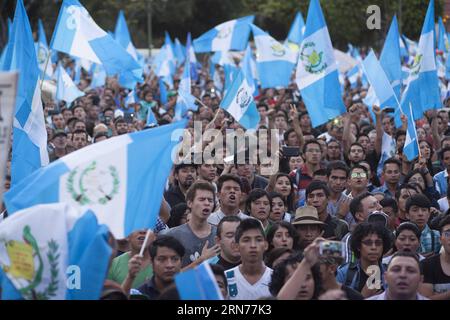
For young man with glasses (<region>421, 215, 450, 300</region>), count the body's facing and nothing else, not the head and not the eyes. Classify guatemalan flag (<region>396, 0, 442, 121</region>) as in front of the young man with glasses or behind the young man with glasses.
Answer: behind

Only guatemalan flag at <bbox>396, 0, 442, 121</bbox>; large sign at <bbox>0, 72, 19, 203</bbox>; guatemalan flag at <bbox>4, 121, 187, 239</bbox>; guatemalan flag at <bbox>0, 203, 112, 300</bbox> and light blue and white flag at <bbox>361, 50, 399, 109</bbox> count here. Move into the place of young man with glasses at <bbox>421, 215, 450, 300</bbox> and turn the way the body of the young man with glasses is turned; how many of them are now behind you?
2

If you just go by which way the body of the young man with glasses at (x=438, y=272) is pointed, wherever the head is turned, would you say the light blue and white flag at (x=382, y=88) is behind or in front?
behind

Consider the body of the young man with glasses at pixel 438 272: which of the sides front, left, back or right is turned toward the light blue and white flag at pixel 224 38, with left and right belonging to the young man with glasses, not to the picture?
back

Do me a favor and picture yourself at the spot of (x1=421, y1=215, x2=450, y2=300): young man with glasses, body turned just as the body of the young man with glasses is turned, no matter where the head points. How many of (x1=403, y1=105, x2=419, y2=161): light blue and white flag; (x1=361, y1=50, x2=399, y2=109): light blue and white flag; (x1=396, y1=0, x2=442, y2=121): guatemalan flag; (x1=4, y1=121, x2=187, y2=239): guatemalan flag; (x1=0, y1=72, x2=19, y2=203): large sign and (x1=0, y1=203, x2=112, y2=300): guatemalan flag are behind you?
3

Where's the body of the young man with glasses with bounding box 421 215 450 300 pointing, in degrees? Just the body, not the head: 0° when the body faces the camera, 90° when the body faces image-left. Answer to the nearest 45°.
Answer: approximately 0°

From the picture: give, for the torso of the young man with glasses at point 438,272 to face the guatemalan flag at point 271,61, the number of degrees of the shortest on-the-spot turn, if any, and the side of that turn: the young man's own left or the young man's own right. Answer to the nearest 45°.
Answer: approximately 180°

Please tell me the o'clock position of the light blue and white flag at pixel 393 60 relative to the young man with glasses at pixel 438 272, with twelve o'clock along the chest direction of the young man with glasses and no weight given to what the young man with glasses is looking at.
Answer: The light blue and white flag is roughly at 6 o'clock from the young man with glasses.

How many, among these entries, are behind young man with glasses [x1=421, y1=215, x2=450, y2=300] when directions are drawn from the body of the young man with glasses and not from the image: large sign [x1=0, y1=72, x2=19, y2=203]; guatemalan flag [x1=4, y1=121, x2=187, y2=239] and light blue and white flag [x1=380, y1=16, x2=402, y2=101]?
1

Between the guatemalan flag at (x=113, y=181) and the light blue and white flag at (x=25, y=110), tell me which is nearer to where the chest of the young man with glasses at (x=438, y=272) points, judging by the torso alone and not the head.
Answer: the guatemalan flag

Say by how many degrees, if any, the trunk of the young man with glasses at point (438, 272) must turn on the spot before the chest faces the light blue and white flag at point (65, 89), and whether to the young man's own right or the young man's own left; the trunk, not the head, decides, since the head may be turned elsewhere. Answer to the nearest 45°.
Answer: approximately 135° to the young man's own right

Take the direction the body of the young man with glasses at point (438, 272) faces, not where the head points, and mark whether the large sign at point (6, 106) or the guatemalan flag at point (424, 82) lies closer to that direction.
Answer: the large sign

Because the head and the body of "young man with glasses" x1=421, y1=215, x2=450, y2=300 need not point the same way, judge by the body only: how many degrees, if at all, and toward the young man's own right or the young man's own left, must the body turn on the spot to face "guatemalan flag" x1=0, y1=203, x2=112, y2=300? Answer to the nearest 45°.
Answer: approximately 45° to the young man's own right
